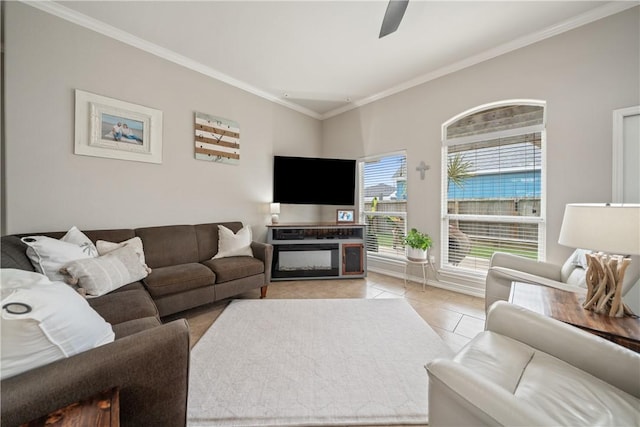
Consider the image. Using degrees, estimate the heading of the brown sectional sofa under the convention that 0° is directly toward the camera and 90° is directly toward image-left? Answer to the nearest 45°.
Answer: approximately 315°

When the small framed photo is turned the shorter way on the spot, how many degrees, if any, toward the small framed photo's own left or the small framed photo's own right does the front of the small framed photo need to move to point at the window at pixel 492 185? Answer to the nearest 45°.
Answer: approximately 45° to the small framed photo's own left

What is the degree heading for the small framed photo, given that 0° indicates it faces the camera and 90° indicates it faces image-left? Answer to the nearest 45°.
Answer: approximately 0°

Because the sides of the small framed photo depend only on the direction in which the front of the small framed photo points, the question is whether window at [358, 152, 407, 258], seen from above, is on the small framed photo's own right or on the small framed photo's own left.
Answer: on the small framed photo's own left

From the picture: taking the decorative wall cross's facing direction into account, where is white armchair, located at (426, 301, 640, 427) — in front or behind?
in front

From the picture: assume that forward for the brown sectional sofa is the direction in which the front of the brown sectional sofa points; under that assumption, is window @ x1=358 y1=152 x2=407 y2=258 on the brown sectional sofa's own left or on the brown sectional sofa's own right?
on the brown sectional sofa's own left

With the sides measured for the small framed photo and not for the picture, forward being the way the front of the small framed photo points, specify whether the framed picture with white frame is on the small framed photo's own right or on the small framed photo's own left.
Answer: on the small framed photo's own right
